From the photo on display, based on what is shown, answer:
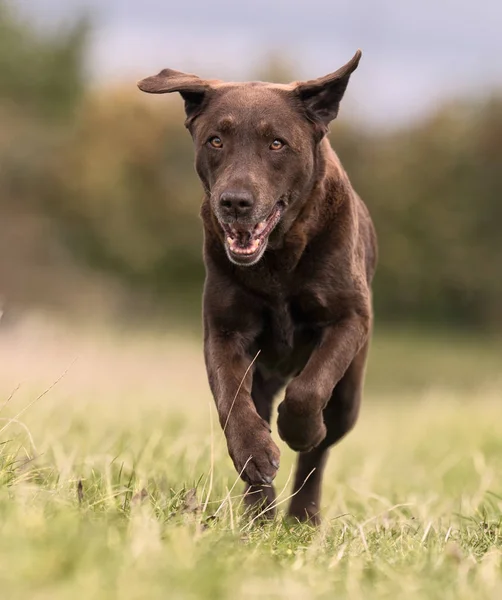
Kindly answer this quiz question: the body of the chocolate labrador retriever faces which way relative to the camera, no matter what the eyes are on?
toward the camera
